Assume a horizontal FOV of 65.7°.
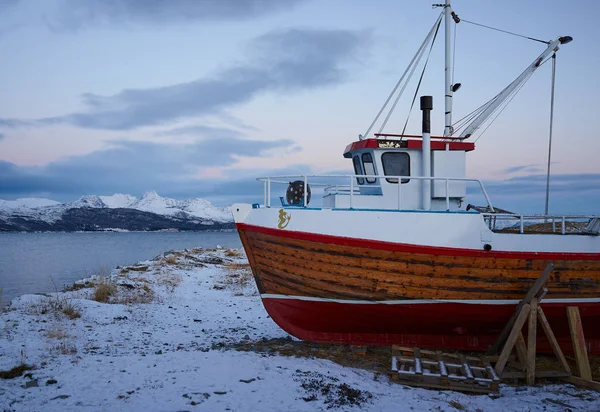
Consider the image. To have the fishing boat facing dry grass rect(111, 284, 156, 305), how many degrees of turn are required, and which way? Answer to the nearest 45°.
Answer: approximately 45° to its right

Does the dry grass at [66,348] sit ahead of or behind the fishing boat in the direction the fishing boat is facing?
ahead

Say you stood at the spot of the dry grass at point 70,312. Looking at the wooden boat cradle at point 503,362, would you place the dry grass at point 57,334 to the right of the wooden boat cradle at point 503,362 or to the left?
right

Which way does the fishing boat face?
to the viewer's left

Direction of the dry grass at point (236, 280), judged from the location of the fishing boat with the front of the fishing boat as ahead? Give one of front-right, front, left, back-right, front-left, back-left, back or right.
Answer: front-right

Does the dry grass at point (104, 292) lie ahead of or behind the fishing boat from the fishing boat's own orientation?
ahead

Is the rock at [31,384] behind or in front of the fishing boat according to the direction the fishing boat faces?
in front
